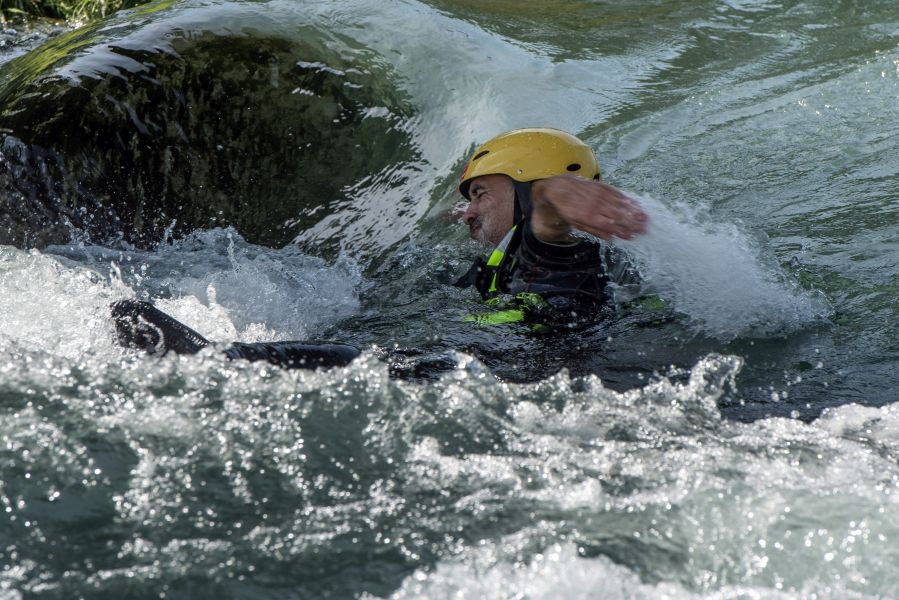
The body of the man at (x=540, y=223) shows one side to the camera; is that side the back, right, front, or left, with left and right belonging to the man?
left
